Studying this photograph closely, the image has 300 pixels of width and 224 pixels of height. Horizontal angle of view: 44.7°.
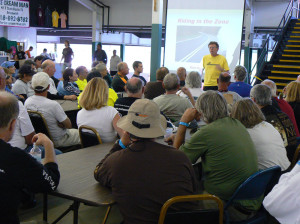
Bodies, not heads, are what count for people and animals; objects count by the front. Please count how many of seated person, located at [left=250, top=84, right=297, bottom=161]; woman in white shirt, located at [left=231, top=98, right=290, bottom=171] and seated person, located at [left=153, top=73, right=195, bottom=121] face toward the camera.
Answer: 0

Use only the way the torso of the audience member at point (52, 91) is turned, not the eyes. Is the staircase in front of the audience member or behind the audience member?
in front

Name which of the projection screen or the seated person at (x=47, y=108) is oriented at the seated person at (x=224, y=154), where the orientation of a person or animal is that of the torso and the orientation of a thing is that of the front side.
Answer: the projection screen

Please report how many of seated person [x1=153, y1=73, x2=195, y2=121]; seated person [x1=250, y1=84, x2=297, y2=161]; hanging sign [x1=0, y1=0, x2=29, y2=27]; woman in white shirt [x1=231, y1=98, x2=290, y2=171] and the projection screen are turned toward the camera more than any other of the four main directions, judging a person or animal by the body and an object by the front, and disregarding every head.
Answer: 2

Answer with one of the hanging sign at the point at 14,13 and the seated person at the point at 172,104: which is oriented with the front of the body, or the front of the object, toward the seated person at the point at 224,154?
the hanging sign

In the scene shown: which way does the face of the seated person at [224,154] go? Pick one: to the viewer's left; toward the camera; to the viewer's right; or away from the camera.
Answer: away from the camera

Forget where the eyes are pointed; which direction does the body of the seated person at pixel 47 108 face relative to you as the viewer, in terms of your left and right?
facing away from the viewer and to the right of the viewer

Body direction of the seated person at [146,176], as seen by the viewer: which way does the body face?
away from the camera

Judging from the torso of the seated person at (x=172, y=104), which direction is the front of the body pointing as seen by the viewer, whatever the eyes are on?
away from the camera

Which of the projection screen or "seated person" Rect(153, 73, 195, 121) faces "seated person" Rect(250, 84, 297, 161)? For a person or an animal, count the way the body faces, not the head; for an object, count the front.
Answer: the projection screen

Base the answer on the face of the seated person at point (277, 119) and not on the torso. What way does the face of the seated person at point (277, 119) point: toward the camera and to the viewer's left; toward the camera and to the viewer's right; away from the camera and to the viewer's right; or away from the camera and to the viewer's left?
away from the camera and to the viewer's left

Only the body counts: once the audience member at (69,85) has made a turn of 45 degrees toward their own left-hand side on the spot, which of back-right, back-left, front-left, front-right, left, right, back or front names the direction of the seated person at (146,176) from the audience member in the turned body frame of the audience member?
back-right

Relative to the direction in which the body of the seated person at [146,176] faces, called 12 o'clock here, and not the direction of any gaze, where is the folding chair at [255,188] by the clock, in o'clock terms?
The folding chair is roughly at 2 o'clock from the seated person.

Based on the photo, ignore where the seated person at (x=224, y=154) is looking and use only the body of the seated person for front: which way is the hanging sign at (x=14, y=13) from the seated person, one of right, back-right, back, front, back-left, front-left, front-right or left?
front

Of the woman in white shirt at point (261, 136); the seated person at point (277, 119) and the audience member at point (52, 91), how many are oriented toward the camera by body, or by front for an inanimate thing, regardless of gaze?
0

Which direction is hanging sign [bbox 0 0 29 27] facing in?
toward the camera

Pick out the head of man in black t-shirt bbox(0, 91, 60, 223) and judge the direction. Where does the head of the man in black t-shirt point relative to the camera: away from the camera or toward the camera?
away from the camera
